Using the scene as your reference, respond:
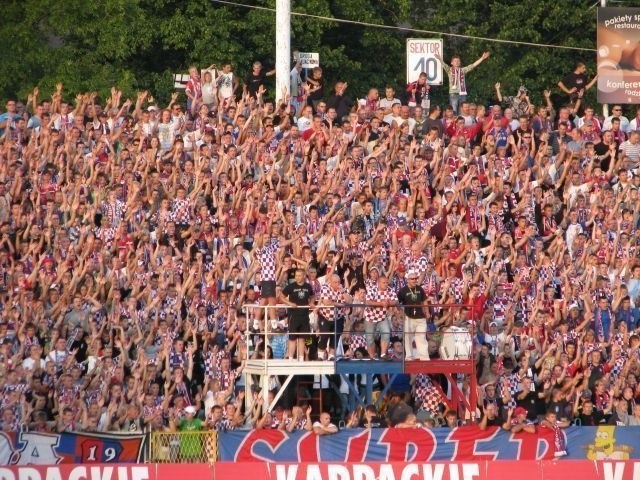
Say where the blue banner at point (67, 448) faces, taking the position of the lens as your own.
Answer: facing the viewer

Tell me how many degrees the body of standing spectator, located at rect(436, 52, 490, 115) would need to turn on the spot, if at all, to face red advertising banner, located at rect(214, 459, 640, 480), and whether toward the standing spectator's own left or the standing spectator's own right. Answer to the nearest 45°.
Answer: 0° — they already face it

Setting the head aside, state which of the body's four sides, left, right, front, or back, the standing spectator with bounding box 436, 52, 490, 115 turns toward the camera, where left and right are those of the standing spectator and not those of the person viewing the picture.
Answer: front

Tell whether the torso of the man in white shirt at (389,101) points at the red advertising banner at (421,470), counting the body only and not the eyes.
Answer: yes

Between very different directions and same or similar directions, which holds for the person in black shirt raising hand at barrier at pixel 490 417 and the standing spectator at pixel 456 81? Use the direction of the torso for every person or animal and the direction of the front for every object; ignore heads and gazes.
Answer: same or similar directions

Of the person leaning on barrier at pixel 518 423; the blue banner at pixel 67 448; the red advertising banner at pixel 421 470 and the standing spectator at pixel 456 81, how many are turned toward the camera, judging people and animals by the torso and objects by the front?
4
